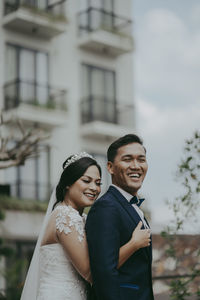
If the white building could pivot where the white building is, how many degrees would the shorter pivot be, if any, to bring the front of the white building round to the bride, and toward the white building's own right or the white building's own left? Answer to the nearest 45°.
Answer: approximately 45° to the white building's own right

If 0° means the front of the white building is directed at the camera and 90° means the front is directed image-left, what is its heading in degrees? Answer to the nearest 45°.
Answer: approximately 315°

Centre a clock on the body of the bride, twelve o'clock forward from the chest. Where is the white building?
The white building is roughly at 9 o'clock from the bride.

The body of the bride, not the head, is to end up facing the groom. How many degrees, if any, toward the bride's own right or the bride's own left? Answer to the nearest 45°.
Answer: approximately 45° to the bride's own right

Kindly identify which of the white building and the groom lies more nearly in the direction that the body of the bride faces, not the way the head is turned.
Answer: the groom

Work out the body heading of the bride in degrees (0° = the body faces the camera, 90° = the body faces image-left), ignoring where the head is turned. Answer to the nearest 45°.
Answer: approximately 270°
